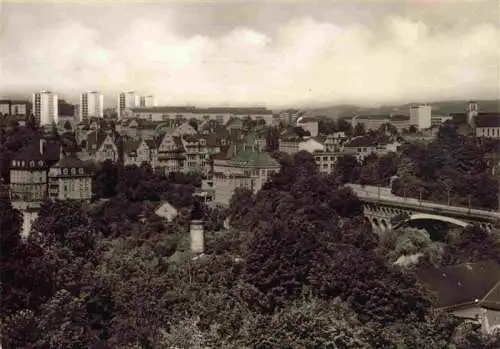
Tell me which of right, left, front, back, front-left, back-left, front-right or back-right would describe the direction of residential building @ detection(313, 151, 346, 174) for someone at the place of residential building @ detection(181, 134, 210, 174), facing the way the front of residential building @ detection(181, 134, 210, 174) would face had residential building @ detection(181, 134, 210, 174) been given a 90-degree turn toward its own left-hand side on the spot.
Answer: front

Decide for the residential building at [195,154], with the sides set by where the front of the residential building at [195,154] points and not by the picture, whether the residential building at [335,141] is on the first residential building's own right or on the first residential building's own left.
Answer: on the first residential building's own left

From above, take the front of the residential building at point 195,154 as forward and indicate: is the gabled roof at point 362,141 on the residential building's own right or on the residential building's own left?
on the residential building's own left

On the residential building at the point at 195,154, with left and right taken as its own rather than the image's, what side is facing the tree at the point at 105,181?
front

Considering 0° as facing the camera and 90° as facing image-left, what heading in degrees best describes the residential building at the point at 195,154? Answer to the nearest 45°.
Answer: approximately 0°

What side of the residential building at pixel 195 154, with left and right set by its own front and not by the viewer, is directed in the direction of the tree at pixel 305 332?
front
